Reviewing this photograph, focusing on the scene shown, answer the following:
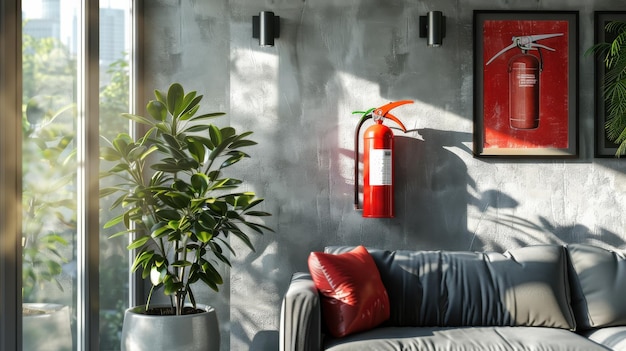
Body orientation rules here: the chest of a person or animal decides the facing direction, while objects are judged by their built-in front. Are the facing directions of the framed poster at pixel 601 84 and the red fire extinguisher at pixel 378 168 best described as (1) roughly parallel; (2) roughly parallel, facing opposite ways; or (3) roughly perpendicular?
roughly parallel

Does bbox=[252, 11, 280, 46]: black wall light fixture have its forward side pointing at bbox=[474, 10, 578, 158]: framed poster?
no

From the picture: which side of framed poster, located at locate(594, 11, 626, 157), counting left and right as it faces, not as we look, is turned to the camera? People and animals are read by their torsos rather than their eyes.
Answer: front

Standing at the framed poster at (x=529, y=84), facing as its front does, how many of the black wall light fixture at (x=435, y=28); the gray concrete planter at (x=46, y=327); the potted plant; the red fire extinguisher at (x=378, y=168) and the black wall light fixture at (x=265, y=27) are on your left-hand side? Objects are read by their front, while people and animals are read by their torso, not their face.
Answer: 0

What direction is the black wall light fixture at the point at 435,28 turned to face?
toward the camera

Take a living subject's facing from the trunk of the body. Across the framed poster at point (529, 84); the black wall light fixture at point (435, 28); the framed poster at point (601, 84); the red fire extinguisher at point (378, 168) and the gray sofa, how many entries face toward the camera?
5

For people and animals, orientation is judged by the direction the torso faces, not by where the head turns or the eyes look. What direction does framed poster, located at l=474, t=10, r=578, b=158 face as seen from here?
toward the camera

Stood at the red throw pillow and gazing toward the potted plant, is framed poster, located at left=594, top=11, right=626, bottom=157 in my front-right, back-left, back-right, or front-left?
back-right

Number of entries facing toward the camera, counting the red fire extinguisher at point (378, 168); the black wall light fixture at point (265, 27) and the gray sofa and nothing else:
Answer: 3

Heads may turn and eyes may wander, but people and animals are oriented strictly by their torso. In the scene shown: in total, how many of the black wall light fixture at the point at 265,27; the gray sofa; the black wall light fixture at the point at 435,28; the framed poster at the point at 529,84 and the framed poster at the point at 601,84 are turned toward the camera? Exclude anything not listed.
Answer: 5

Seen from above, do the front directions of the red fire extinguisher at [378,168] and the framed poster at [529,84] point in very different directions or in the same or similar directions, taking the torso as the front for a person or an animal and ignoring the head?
same or similar directions

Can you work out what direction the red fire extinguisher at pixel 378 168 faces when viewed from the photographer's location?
facing the viewer

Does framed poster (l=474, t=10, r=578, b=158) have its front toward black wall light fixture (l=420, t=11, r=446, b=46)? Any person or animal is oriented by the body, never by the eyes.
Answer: no

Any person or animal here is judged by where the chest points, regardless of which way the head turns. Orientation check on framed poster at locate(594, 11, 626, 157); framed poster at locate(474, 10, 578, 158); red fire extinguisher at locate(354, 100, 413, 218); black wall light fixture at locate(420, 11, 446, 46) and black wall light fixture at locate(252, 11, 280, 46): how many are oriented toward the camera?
5

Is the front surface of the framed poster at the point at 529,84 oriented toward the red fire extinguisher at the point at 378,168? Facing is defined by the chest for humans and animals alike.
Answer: no

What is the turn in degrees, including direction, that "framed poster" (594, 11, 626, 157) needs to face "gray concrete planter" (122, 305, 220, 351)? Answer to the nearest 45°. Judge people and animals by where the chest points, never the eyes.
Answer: approximately 45° to its right
